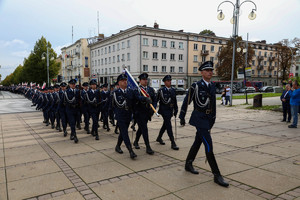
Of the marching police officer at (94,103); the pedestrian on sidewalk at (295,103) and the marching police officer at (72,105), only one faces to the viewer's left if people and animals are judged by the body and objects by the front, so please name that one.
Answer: the pedestrian on sidewalk

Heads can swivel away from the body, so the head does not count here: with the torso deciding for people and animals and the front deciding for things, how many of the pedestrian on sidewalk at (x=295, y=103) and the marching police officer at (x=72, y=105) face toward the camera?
1

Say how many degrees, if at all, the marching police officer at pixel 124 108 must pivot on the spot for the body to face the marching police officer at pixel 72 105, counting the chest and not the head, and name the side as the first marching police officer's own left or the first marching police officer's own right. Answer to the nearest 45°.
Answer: approximately 180°

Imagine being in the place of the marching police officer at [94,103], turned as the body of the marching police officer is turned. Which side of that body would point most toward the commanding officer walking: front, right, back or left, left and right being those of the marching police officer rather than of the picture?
front

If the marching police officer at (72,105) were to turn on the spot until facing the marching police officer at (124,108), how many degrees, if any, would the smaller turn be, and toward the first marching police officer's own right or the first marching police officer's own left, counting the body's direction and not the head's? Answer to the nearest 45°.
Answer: approximately 45° to the first marching police officer's own left

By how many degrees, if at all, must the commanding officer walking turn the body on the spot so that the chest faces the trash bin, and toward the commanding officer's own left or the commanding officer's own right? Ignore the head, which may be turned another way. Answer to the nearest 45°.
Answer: approximately 135° to the commanding officer's own left

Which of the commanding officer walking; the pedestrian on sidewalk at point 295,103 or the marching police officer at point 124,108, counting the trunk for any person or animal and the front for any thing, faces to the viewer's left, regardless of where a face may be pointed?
the pedestrian on sidewalk

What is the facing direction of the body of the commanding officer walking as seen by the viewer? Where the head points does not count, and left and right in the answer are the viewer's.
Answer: facing the viewer and to the right of the viewer

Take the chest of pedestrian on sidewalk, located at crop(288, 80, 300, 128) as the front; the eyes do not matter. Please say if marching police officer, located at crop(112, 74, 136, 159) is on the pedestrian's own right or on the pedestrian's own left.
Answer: on the pedestrian's own left

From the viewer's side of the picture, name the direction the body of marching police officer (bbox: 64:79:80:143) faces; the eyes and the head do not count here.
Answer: toward the camera

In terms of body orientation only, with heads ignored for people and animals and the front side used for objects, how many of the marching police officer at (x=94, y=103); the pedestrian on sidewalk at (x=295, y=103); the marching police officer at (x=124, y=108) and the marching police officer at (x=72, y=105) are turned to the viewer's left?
1

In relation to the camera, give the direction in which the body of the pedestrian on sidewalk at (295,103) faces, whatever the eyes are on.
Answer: to the viewer's left
